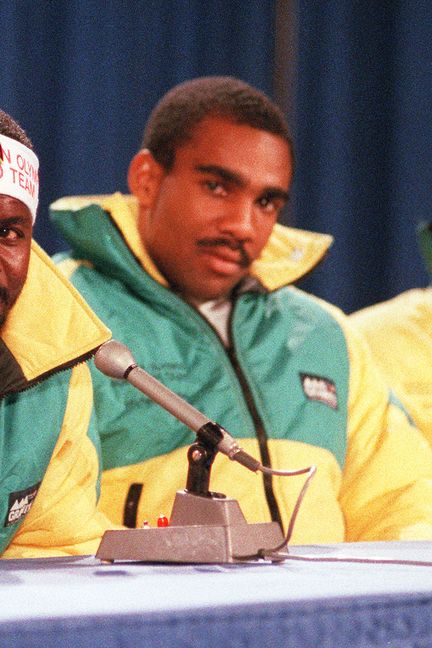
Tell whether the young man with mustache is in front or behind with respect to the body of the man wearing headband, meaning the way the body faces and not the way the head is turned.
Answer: behind

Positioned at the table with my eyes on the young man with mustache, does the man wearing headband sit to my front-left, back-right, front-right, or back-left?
front-left

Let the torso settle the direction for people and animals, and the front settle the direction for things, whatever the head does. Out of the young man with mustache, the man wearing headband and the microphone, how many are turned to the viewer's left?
1

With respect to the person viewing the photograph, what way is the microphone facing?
facing to the left of the viewer

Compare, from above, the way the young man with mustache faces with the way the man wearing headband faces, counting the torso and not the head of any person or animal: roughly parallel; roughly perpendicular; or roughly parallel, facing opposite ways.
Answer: roughly parallel

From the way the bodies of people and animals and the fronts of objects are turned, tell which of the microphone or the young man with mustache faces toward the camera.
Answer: the young man with mustache

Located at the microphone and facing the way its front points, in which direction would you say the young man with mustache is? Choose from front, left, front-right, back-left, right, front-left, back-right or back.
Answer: right

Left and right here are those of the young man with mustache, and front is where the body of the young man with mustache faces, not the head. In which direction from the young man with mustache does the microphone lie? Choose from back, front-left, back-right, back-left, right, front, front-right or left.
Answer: front

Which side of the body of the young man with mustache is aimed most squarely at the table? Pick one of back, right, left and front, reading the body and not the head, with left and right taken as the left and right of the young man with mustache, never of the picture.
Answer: front

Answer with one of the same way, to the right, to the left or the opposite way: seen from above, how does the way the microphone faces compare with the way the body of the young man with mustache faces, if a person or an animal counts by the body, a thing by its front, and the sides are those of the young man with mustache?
to the right

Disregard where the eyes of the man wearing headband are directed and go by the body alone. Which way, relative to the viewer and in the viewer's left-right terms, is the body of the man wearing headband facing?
facing the viewer
